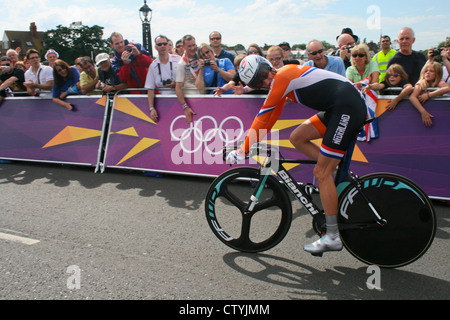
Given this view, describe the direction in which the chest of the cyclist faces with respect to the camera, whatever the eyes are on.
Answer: to the viewer's left

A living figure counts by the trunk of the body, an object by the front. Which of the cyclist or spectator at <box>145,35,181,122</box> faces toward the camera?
the spectator

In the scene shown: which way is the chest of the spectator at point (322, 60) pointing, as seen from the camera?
toward the camera

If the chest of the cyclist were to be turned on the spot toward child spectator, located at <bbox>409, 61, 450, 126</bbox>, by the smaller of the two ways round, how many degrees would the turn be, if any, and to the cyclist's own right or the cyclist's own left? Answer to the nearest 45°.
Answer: approximately 135° to the cyclist's own right

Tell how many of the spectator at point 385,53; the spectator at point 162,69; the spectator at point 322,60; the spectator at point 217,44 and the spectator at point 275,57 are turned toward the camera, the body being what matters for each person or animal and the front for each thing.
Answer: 5

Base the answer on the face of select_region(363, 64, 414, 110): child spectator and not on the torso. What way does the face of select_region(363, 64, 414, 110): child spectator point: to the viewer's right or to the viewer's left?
to the viewer's left

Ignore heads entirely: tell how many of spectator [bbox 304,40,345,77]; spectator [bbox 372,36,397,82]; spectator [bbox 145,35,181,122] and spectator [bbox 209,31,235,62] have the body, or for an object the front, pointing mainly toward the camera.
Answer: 4

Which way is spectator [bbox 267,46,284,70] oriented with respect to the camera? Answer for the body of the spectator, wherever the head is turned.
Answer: toward the camera

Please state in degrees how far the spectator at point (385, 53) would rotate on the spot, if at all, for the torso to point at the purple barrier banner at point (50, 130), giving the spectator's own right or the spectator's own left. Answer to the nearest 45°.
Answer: approximately 90° to the spectator's own right
